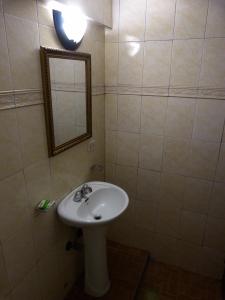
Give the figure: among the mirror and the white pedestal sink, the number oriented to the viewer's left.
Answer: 0

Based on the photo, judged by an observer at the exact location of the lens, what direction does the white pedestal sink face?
facing the viewer and to the right of the viewer
